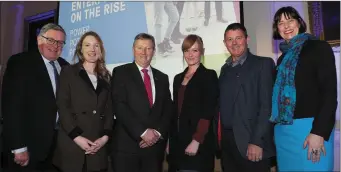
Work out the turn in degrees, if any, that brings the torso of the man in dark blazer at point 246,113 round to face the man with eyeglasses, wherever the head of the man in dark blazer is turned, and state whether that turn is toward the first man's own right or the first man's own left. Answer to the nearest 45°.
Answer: approximately 45° to the first man's own right

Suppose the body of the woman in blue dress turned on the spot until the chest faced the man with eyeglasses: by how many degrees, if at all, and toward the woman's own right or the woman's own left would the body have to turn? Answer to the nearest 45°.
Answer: approximately 45° to the woman's own right

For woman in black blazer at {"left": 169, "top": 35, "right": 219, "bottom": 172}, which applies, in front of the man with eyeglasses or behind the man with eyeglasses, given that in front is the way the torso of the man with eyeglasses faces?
in front

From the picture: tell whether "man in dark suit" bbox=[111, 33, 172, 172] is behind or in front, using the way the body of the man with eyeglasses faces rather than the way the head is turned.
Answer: in front

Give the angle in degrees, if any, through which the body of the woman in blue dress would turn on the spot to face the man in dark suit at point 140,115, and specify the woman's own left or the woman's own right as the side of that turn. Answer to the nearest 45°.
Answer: approximately 45° to the woman's own right

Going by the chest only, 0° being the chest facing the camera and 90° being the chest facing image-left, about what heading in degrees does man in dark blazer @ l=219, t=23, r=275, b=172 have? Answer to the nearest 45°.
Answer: approximately 45°

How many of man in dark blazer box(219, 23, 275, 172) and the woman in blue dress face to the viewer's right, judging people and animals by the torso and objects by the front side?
0
